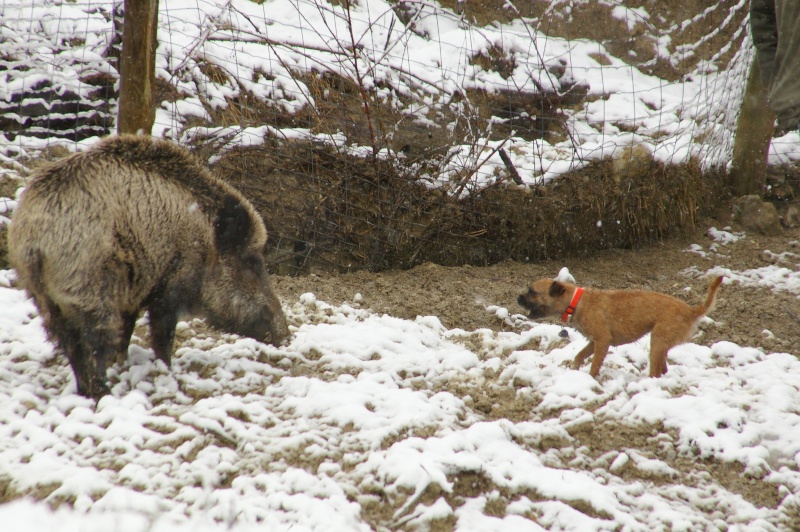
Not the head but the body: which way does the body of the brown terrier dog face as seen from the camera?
to the viewer's left

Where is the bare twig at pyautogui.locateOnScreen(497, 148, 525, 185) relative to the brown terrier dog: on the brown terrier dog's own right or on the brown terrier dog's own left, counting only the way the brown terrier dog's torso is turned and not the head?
on the brown terrier dog's own right

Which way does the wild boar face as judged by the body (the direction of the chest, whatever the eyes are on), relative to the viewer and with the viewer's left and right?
facing away from the viewer and to the right of the viewer

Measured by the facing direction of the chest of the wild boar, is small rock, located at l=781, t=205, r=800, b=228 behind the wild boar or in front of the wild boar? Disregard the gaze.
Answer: in front

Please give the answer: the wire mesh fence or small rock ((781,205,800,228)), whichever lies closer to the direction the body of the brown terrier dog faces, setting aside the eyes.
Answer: the wire mesh fence

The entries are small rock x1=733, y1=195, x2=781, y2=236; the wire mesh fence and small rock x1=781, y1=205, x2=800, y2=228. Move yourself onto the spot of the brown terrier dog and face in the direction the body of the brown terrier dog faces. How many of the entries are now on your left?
0

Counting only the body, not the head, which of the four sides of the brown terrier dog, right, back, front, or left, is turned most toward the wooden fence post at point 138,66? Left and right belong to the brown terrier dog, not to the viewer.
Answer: front

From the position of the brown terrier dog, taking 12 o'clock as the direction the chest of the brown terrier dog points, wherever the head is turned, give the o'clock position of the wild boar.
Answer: The wild boar is roughly at 11 o'clock from the brown terrier dog.

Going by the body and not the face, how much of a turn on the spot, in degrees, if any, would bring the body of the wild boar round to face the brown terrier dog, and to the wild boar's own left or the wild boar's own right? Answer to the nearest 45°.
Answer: approximately 45° to the wild boar's own right

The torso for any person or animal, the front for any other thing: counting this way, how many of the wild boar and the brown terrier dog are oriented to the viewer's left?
1

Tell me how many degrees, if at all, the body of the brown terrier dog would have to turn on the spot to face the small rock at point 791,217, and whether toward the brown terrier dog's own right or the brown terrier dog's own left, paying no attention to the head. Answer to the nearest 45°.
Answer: approximately 90° to the brown terrier dog's own right

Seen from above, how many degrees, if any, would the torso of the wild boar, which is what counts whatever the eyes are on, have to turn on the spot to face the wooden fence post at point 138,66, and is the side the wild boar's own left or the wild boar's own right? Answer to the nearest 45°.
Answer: approximately 45° to the wild boar's own left

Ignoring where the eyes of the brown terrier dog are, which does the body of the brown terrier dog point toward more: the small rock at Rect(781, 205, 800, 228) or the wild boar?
the wild boar

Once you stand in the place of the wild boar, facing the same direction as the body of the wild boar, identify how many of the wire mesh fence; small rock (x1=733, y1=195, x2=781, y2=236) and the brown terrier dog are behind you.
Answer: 0
